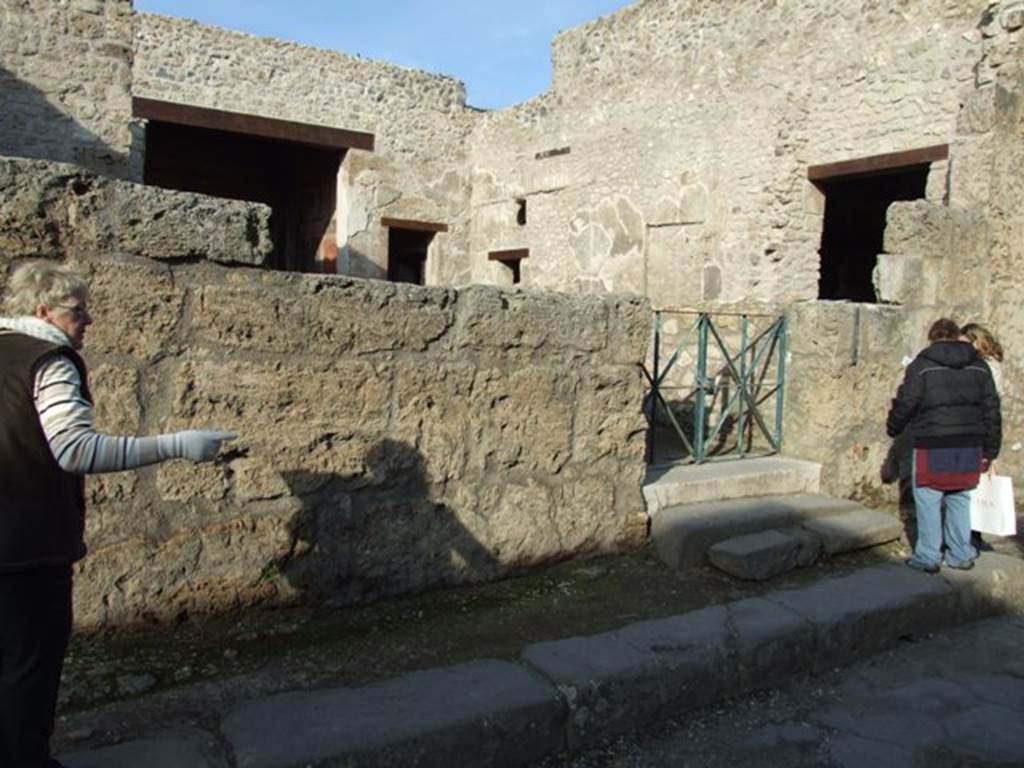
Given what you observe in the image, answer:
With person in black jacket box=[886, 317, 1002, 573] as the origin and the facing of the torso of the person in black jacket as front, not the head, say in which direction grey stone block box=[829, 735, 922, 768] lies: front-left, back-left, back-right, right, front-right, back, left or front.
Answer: back

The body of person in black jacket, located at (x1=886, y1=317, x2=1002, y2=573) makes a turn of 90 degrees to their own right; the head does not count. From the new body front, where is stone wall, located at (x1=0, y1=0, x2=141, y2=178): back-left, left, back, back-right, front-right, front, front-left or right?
back

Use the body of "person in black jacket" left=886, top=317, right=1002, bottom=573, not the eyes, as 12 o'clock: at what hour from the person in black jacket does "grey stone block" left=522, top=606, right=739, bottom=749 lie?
The grey stone block is roughly at 7 o'clock from the person in black jacket.

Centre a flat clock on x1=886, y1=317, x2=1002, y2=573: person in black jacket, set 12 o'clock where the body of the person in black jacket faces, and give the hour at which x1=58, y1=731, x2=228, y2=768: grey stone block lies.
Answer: The grey stone block is roughly at 7 o'clock from the person in black jacket.

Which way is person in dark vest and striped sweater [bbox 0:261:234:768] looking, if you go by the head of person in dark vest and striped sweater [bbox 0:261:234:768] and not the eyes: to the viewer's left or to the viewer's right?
to the viewer's right

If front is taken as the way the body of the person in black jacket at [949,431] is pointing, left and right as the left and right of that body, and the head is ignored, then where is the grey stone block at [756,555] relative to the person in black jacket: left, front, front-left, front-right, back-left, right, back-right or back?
back-left

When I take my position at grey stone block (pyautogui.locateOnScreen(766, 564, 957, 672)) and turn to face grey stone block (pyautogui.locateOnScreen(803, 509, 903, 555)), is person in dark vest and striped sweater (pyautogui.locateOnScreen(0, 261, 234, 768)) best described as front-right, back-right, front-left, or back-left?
back-left

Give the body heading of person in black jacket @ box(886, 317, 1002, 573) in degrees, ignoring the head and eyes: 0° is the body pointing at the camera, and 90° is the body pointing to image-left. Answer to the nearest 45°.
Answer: approximately 180°

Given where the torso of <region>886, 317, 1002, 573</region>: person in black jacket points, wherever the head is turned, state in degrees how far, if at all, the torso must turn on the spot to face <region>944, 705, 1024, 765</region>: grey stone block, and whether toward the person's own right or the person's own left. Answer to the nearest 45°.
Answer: approximately 180°

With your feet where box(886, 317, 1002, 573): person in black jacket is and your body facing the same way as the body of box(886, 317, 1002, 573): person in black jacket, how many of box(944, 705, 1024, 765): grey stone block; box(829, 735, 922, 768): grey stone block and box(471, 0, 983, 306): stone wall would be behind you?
2

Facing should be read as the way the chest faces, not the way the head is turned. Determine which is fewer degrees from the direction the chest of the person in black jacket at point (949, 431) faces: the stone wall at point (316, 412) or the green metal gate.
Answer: the green metal gate

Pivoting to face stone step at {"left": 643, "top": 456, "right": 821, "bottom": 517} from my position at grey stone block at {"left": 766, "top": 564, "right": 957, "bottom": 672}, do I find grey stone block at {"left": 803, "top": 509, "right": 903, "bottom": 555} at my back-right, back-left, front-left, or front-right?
front-right
